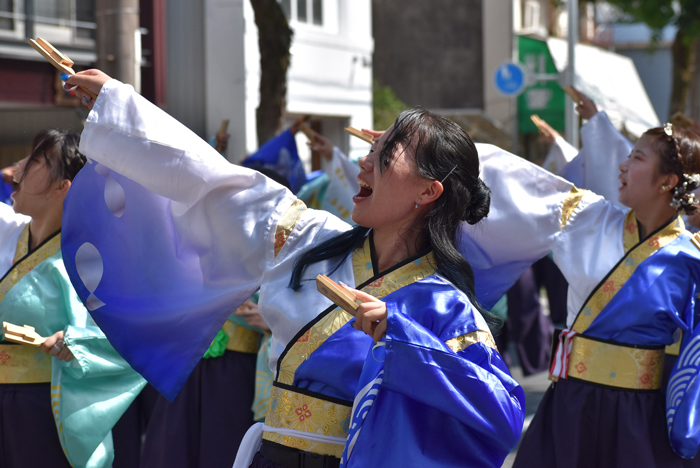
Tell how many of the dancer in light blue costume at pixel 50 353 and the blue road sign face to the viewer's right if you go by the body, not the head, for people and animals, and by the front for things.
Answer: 0

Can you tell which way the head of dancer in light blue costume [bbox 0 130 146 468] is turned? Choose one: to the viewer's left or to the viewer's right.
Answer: to the viewer's left

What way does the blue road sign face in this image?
toward the camera

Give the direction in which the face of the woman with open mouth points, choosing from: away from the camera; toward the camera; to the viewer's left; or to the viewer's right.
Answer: to the viewer's left

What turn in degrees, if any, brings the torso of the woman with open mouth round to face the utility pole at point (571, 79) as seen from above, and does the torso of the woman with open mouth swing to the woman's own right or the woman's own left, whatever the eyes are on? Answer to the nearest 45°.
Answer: approximately 135° to the woman's own right

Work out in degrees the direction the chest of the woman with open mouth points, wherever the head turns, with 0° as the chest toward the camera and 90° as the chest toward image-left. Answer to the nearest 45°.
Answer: approximately 45°
